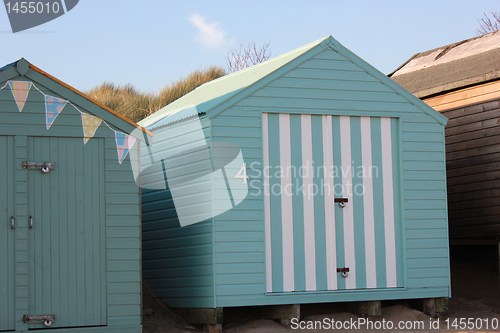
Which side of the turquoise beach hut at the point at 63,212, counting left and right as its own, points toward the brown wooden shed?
left

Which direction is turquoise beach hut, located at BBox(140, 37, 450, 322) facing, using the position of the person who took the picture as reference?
facing the viewer and to the right of the viewer

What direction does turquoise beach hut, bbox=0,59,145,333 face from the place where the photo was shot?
facing the viewer

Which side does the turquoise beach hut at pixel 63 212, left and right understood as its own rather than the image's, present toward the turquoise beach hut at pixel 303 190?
left

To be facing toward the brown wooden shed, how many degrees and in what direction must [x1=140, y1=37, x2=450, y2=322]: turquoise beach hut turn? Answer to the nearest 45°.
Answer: approximately 90° to its left

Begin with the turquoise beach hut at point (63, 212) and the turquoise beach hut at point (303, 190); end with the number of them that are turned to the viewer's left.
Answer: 0

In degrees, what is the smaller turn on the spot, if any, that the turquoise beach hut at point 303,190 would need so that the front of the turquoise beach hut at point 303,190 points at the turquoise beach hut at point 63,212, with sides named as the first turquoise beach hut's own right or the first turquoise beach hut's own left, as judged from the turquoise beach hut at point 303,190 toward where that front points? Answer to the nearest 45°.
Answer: approximately 90° to the first turquoise beach hut's own right
